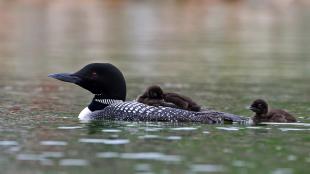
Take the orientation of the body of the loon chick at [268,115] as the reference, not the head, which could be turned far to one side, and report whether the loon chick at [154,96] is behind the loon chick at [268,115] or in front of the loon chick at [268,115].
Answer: in front

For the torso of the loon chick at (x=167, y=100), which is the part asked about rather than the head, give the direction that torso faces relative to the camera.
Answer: to the viewer's left

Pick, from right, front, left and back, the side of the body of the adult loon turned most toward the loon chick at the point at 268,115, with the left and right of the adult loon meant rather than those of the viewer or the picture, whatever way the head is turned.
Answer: back

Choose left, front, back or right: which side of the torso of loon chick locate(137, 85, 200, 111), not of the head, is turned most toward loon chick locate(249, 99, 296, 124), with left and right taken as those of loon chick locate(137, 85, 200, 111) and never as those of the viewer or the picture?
back

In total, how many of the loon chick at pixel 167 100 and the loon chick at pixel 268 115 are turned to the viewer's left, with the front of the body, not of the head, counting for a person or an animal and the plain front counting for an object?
2

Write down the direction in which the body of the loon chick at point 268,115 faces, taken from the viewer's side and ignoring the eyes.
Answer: to the viewer's left

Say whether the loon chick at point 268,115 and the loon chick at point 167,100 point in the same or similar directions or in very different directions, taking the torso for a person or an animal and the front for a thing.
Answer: same or similar directions

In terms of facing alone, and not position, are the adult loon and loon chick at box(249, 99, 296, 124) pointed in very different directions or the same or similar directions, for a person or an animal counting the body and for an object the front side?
same or similar directions

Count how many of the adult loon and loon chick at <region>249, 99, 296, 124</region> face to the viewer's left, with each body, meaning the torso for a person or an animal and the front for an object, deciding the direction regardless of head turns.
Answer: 2

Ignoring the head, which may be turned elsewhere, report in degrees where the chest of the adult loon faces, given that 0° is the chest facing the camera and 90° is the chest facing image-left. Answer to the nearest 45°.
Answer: approximately 90°

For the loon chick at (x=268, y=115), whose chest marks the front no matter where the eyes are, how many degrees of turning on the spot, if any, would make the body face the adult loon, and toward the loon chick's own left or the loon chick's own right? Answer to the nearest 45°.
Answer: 0° — it already faces it
